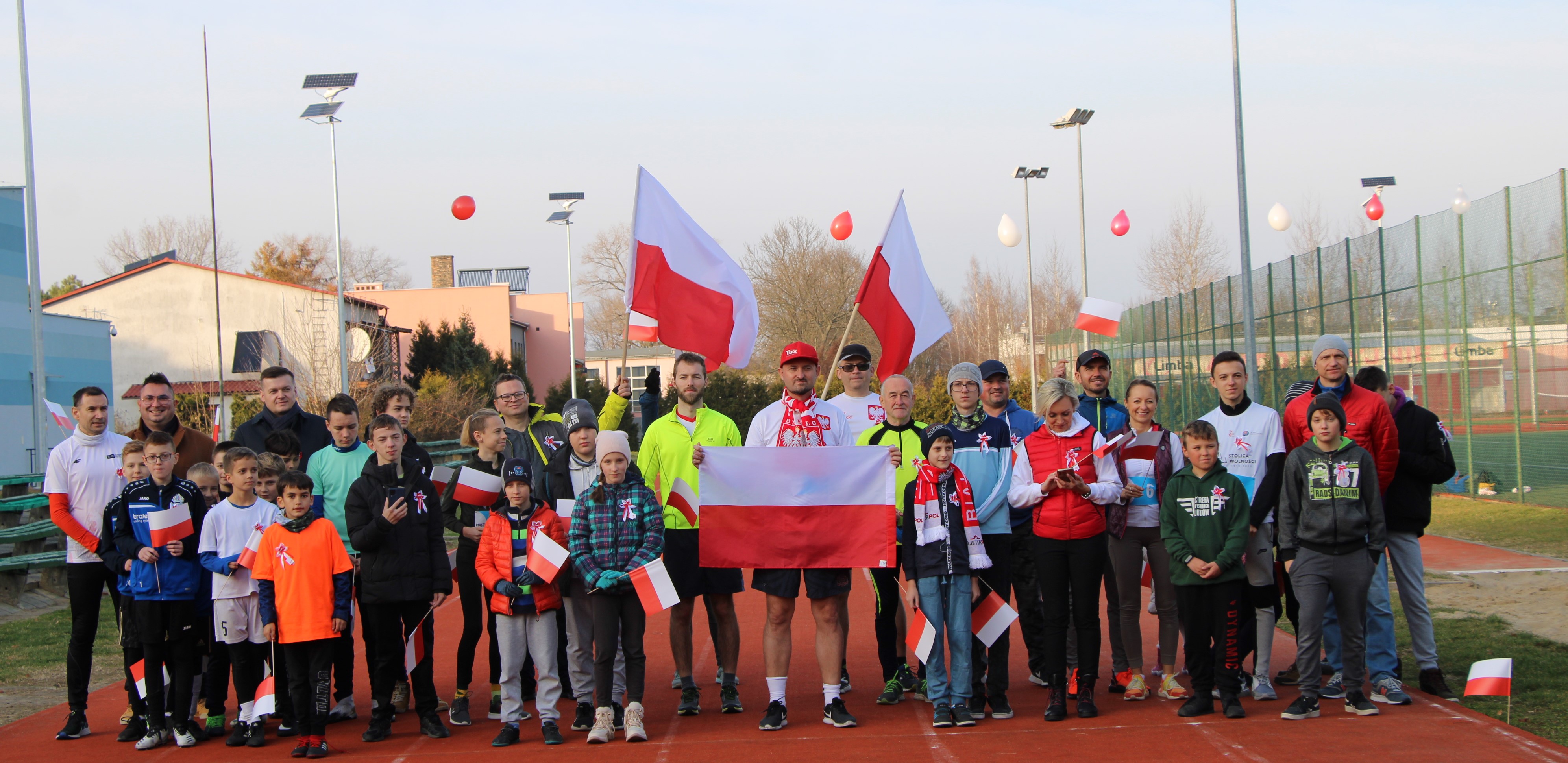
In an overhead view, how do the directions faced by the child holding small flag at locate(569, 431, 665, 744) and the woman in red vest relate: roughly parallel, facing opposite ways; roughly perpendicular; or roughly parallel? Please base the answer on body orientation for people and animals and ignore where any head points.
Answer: roughly parallel

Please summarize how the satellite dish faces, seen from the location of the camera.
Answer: facing the viewer and to the right of the viewer

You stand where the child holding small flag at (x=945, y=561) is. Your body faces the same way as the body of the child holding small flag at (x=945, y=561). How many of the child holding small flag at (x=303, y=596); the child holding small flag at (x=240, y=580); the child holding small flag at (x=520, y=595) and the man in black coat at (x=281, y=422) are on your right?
4

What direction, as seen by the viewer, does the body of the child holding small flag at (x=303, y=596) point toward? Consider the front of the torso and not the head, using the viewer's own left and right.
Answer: facing the viewer

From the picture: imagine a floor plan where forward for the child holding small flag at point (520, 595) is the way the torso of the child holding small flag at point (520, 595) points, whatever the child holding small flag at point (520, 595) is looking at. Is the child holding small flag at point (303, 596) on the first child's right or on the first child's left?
on the first child's right

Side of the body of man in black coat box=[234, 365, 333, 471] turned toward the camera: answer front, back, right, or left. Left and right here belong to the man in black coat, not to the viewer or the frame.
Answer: front

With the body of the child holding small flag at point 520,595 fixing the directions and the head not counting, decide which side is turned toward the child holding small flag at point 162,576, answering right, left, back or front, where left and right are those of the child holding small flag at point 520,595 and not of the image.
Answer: right

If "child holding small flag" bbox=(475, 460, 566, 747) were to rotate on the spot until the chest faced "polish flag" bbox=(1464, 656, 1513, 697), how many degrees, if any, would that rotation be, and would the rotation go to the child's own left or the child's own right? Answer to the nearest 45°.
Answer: approximately 90° to the child's own left

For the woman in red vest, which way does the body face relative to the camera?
toward the camera

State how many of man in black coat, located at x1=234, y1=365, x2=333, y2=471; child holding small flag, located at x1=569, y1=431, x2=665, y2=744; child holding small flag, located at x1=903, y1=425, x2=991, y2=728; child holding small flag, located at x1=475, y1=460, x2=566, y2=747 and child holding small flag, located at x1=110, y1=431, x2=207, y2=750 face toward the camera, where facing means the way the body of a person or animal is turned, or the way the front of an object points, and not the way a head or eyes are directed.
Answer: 5

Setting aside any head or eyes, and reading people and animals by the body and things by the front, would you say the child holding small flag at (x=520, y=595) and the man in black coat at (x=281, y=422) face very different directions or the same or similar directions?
same or similar directions

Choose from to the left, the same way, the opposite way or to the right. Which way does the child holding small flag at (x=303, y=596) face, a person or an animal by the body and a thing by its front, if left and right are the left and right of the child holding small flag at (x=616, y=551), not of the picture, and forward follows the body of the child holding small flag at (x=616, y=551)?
the same way

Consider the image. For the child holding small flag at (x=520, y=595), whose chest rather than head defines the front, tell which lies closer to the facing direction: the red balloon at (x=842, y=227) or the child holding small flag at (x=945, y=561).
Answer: the child holding small flag

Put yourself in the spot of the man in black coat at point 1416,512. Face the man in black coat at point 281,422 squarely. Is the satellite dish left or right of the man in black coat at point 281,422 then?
right

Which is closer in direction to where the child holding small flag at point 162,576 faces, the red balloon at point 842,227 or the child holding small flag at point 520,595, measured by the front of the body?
the child holding small flag

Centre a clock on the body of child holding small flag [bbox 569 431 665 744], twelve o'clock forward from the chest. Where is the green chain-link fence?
The green chain-link fence is roughly at 8 o'clock from the child holding small flag.

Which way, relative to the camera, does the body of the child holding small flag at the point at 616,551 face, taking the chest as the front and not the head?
toward the camera
